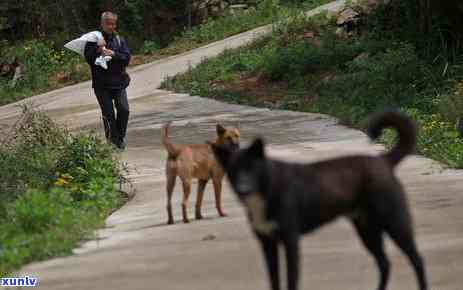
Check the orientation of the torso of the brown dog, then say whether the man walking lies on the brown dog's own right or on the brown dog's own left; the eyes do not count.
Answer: on the brown dog's own left

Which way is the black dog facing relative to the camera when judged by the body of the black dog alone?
to the viewer's left

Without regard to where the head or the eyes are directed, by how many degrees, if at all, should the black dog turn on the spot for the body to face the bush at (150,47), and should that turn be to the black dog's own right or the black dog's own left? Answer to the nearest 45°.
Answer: approximately 90° to the black dog's own right
